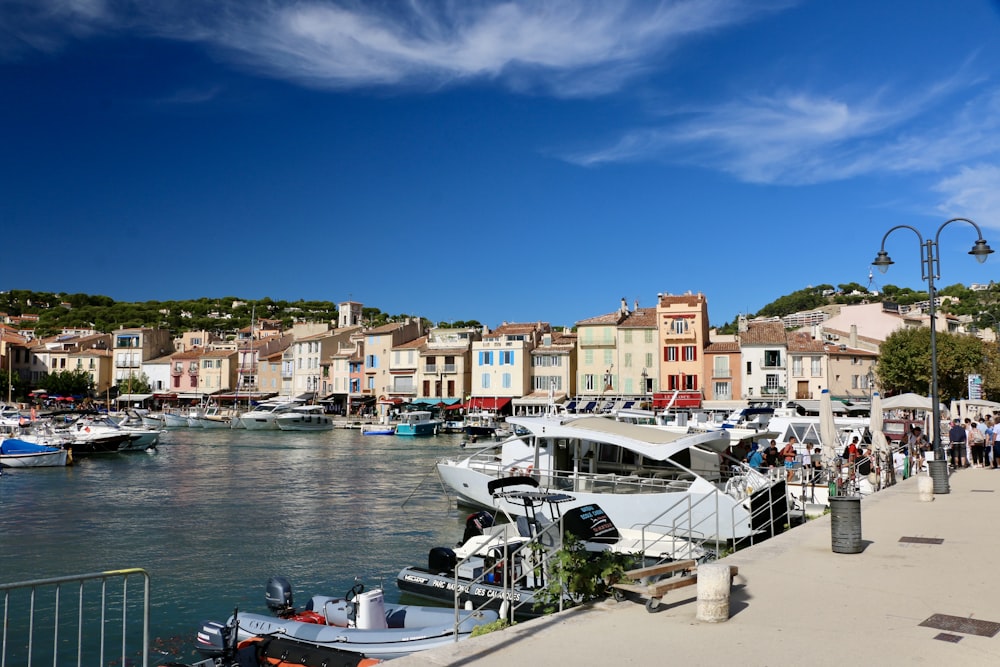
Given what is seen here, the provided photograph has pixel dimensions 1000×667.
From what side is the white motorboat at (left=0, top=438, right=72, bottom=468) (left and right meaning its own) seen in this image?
right

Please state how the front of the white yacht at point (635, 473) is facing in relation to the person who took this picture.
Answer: facing away from the viewer and to the left of the viewer

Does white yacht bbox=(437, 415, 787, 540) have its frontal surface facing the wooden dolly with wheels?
no

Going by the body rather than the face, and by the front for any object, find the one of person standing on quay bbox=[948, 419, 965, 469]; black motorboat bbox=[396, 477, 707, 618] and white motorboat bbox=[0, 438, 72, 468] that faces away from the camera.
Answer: the person standing on quay

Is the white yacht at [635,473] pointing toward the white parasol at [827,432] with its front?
no

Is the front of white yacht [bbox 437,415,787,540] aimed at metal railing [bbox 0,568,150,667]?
no

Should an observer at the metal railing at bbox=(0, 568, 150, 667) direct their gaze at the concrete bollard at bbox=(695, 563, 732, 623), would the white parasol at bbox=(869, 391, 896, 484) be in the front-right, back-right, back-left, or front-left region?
front-left

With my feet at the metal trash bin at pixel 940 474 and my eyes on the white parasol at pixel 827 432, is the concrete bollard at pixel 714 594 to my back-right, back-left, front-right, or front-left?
back-left

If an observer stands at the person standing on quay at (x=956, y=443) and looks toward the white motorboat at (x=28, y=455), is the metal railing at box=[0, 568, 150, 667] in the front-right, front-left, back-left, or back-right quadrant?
front-left

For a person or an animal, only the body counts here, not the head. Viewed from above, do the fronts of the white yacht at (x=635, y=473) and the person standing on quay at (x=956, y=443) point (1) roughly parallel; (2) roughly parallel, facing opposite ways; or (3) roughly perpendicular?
roughly perpendicular
